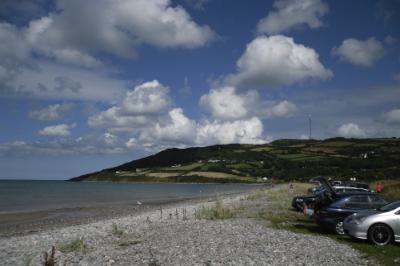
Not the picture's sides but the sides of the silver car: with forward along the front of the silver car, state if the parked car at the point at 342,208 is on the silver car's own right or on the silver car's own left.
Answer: on the silver car's own right

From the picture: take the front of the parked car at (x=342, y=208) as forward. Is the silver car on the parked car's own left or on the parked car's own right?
on the parked car's own right

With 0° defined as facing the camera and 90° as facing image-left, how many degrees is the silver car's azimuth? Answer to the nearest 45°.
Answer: approximately 45°

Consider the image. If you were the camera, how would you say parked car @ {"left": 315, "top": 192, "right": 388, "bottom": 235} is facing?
facing away from the viewer and to the right of the viewer

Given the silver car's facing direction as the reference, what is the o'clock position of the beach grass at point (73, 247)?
The beach grass is roughly at 1 o'clock from the silver car.

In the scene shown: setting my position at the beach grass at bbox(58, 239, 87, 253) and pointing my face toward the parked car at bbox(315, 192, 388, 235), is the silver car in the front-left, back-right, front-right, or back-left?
front-right

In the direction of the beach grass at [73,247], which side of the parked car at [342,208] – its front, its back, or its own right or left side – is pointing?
back
